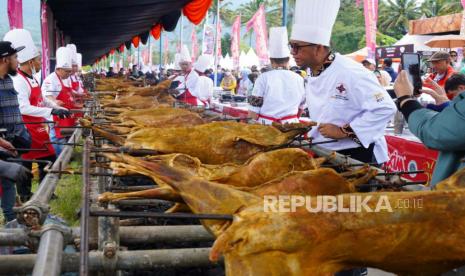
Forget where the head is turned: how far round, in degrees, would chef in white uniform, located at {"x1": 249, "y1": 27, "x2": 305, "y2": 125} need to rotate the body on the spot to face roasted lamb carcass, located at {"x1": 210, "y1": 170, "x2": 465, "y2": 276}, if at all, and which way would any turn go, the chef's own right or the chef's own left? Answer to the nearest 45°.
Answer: approximately 180°

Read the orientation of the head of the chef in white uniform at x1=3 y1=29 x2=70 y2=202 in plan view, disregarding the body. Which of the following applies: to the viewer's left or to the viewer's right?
to the viewer's right

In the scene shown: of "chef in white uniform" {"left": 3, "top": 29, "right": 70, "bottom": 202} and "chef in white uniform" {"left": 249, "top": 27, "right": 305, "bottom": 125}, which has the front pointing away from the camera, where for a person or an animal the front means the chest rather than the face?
"chef in white uniform" {"left": 249, "top": 27, "right": 305, "bottom": 125}

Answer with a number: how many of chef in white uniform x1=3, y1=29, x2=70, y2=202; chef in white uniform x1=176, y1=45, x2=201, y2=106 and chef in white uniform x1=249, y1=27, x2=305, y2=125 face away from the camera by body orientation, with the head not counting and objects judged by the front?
1

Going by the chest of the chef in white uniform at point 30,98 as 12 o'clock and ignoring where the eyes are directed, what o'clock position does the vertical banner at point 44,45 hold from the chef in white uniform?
The vertical banner is roughly at 9 o'clock from the chef in white uniform.

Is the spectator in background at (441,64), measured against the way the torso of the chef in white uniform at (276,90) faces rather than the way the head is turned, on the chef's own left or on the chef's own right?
on the chef's own right

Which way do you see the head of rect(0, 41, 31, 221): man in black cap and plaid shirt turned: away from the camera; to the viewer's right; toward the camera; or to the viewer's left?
to the viewer's right

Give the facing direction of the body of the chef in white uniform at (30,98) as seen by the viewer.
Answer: to the viewer's right

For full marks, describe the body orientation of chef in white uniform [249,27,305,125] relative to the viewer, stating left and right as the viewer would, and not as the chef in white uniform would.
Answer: facing away from the viewer

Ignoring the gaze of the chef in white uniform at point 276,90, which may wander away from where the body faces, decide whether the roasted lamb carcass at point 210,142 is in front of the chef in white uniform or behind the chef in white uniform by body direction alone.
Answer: behind

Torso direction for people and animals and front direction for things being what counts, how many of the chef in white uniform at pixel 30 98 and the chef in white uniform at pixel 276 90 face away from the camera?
1

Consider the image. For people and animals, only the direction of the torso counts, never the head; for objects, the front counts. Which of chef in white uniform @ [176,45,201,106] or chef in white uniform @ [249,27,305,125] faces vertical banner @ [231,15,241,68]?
chef in white uniform @ [249,27,305,125]

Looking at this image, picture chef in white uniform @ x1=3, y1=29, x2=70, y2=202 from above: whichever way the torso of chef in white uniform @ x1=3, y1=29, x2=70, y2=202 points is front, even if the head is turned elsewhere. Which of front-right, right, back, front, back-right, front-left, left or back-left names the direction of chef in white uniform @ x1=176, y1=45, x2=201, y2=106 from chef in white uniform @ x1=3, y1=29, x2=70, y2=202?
front-left

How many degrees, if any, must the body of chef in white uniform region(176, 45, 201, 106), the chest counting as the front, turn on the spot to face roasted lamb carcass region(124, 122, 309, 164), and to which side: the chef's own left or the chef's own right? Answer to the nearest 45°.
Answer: approximately 45° to the chef's own left

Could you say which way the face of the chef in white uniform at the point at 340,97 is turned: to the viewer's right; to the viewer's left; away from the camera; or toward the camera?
to the viewer's left

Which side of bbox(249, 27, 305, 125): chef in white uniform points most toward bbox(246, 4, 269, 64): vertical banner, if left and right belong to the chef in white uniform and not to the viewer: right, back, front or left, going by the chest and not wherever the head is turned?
front
